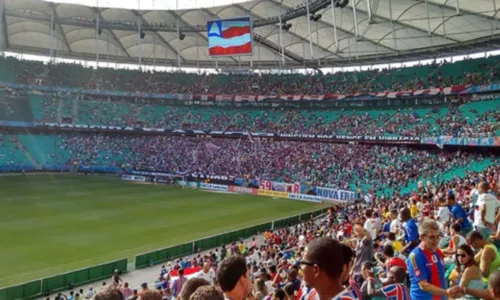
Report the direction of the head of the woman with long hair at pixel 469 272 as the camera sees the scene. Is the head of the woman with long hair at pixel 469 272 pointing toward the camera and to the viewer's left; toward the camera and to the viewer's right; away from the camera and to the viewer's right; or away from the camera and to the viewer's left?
toward the camera and to the viewer's left

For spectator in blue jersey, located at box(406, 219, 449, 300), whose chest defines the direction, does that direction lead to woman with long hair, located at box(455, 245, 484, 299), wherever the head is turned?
no
